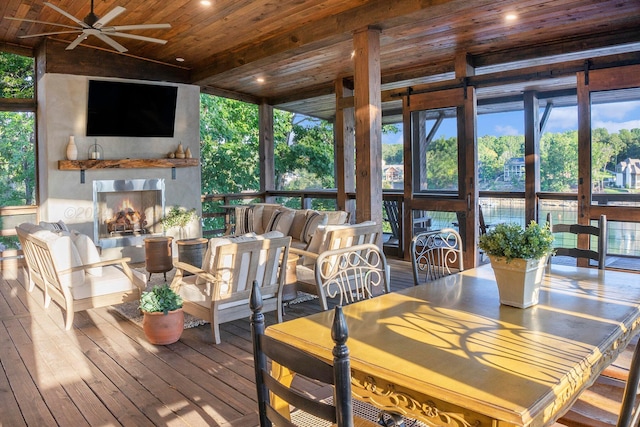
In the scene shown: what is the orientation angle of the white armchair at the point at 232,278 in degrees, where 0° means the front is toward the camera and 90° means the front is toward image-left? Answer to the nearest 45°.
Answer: approximately 135°

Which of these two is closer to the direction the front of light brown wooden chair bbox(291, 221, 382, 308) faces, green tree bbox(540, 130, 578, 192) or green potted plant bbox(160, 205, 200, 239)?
the green potted plant

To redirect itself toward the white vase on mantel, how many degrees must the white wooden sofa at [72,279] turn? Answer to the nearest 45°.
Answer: approximately 45° to its left

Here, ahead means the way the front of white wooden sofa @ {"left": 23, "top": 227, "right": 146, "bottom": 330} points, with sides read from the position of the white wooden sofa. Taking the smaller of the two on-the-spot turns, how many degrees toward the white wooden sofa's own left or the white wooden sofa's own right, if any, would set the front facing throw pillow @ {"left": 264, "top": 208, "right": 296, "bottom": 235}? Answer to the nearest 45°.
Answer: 0° — it already faces it

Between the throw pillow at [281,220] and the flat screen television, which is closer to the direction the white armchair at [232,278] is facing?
the flat screen television

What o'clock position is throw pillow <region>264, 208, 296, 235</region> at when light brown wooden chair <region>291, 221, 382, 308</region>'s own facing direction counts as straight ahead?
The throw pillow is roughly at 1 o'clock from the light brown wooden chair.

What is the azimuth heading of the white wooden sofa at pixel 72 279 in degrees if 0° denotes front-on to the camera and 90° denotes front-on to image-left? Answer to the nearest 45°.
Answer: approximately 225°

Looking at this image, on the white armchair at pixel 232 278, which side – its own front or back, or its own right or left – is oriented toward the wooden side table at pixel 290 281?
right

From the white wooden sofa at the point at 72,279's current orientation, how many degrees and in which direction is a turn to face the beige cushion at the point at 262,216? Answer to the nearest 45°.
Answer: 0° — it already faces it

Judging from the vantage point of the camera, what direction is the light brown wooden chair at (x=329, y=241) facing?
facing away from the viewer and to the left of the viewer
